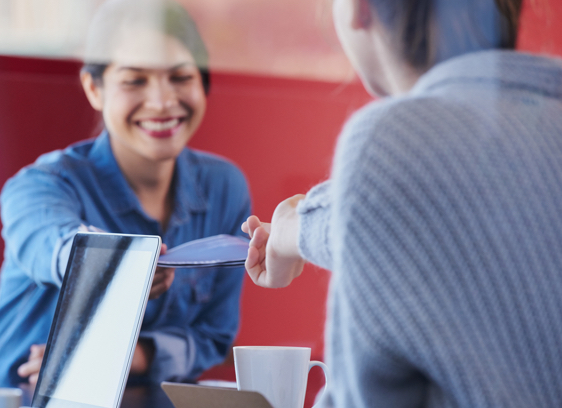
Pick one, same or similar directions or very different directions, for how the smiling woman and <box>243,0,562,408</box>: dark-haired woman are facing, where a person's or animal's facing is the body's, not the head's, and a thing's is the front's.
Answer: very different directions

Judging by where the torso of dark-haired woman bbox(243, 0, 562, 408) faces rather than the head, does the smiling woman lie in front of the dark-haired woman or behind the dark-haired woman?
in front

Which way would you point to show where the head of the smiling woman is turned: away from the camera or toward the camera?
toward the camera

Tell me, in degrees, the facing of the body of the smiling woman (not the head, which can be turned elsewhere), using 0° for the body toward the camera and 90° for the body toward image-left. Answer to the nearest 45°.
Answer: approximately 315°

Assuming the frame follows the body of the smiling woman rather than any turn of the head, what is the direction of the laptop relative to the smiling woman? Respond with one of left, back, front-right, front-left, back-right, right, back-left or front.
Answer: front-right

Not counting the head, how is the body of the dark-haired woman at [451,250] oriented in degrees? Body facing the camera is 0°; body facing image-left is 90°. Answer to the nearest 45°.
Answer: approximately 135°

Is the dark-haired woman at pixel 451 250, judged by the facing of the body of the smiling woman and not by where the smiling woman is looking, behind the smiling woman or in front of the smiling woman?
in front

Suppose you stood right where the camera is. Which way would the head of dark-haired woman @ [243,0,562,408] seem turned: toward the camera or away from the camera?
away from the camera

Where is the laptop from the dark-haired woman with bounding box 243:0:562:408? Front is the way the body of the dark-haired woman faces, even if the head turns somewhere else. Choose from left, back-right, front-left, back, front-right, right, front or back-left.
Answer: front
